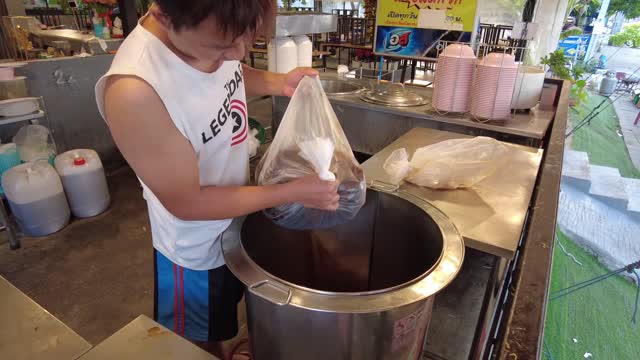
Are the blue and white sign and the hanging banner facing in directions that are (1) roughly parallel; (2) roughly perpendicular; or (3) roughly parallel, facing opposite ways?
roughly parallel

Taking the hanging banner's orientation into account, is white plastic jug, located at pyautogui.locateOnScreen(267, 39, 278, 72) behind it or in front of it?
in front

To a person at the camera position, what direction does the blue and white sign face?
facing the viewer

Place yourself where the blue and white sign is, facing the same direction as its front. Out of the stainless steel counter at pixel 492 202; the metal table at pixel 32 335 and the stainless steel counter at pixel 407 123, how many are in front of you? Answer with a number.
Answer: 3

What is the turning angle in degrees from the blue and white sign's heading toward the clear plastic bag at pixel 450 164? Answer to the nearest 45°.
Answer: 0° — it already faces it

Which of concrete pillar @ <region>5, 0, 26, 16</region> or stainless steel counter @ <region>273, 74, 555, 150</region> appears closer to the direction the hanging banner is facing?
the stainless steel counter

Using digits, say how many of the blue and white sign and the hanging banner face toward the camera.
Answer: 2

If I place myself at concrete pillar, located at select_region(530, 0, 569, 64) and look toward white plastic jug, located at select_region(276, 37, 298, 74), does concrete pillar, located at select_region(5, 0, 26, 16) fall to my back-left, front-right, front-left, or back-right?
front-right

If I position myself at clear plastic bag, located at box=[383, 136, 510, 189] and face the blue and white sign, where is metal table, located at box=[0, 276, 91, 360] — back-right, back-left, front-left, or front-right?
back-left

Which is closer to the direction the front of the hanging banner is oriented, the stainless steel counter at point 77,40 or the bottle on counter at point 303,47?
the bottle on counter

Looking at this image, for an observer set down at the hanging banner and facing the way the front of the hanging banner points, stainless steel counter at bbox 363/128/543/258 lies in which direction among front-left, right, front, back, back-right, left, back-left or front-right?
front

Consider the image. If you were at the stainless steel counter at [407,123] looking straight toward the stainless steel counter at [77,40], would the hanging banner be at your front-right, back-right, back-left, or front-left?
front-right

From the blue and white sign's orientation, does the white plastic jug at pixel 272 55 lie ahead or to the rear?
ahead
